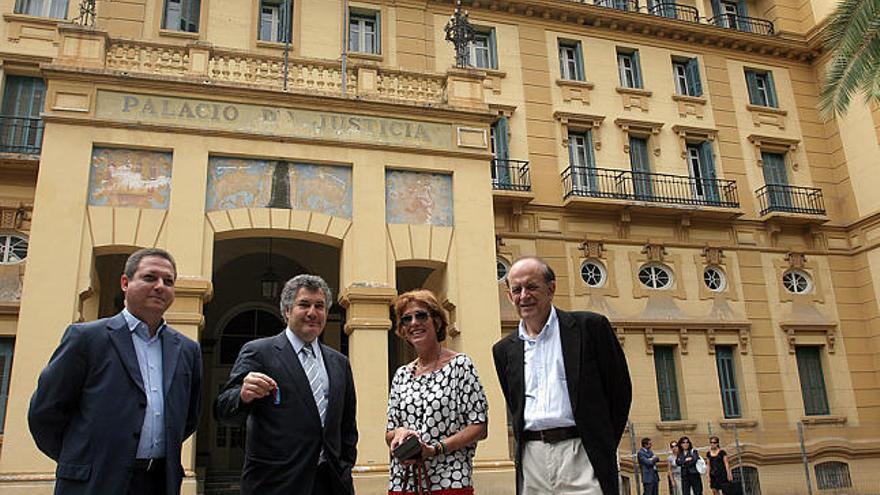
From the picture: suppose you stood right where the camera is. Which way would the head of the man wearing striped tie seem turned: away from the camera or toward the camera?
toward the camera

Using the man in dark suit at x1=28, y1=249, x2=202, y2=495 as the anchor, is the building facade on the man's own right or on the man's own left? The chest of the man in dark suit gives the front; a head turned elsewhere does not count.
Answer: on the man's own left

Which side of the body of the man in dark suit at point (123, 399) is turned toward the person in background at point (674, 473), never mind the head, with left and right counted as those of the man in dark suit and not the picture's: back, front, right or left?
left

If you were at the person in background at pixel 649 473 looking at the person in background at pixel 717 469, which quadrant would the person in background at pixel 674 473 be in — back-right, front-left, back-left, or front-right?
front-left

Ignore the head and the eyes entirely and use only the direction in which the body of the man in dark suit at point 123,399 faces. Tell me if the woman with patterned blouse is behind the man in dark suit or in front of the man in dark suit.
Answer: in front

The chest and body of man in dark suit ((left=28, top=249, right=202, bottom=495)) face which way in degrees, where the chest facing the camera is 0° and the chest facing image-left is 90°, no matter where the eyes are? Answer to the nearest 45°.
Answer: approximately 315°

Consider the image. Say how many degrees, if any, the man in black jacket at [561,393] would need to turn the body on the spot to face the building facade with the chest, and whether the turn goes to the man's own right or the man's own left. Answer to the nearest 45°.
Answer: approximately 135° to the man's own right

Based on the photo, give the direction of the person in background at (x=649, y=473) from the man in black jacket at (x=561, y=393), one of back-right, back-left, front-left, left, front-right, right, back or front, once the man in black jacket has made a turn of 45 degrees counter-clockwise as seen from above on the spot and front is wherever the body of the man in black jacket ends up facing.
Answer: back

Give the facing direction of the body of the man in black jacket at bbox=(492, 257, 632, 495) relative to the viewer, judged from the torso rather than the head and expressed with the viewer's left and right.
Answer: facing the viewer and to the left of the viewer

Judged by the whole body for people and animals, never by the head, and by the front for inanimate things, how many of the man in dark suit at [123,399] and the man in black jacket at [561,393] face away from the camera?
0
